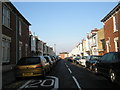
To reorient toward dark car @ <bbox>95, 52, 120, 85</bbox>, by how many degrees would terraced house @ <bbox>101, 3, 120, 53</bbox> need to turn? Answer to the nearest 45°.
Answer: approximately 45° to its left

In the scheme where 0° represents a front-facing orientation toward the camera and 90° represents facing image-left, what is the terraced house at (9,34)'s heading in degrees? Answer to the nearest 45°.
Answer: approximately 315°

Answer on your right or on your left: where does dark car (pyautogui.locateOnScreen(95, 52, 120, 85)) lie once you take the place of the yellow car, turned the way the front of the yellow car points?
on your right

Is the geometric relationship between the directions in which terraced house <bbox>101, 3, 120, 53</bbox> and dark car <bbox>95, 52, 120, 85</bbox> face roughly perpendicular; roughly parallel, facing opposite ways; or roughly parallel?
roughly perpendicular

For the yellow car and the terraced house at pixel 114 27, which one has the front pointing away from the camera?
the yellow car

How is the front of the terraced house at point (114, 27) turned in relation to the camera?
facing the viewer and to the left of the viewer

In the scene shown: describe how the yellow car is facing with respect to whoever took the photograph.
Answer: facing away from the viewer

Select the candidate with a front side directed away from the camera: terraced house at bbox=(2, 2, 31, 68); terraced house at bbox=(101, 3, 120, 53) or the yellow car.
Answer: the yellow car

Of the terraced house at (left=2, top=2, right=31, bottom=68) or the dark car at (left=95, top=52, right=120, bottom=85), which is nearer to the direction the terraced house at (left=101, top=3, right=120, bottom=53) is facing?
the terraced house

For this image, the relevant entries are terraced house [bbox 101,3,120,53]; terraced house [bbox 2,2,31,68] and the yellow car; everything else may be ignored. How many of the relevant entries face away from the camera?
1

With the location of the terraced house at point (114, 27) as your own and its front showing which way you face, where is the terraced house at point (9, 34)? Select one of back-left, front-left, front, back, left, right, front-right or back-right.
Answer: front

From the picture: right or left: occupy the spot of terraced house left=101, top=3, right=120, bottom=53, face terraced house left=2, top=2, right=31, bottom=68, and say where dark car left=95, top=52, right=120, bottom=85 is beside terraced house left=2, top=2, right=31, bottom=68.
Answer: left
